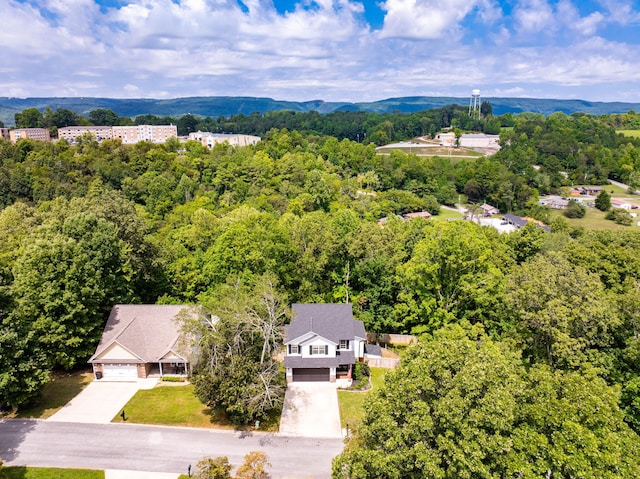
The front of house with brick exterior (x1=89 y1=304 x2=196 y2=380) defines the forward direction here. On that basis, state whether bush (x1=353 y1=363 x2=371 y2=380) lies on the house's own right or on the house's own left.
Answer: on the house's own left

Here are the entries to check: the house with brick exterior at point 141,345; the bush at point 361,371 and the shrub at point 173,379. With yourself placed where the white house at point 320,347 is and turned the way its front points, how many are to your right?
2

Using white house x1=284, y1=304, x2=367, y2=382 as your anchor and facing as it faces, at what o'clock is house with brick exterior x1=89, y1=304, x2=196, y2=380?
The house with brick exterior is roughly at 3 o'clock from the white house.

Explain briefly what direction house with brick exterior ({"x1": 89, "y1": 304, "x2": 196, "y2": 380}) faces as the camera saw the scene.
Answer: facing the viewer

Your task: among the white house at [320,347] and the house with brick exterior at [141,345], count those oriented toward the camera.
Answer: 2

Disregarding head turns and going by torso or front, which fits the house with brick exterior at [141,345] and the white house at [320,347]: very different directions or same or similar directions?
same or similar directions

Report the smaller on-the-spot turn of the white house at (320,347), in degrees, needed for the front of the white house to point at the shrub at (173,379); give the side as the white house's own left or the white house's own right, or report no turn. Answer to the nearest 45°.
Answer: approximately 90° to the white house's own right

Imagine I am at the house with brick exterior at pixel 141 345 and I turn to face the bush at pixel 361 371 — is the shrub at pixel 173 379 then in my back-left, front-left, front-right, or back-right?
front-right

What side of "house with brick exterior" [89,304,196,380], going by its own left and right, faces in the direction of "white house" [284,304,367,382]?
left

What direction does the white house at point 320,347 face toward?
toward the camera
